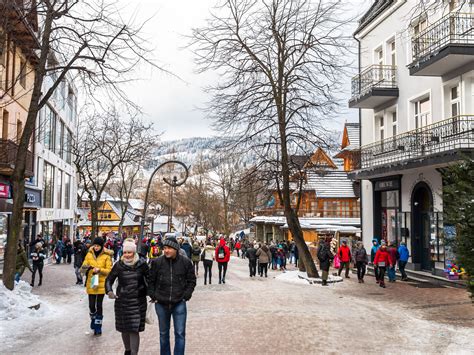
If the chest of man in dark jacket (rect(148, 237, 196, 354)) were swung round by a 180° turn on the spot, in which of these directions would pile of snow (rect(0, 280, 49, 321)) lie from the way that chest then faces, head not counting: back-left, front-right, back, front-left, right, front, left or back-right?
front-left

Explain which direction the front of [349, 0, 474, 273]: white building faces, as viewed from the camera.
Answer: facing the viewer and to the left of the viewer

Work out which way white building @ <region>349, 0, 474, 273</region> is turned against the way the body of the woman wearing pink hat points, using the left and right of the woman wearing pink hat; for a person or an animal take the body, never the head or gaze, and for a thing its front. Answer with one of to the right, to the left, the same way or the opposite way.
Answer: to the right

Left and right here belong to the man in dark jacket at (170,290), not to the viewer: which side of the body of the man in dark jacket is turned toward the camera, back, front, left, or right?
front

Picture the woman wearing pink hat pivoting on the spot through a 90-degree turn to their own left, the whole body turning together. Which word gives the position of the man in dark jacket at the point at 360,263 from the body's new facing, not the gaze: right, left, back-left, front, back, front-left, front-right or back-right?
front-left

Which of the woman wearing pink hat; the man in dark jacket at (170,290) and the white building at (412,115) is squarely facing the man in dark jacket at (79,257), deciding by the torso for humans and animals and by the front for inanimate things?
the white building

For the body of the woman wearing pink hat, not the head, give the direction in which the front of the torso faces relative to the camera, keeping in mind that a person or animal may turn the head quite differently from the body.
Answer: toward the camera

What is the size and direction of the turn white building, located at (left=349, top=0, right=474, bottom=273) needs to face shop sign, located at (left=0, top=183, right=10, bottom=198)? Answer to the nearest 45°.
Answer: approximately 45° to its right

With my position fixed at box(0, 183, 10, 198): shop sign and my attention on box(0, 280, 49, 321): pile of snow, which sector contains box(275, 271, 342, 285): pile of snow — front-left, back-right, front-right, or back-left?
front-left

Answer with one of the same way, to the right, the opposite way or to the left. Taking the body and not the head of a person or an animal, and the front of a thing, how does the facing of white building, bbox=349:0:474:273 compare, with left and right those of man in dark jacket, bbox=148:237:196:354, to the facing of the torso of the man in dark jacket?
to the right
